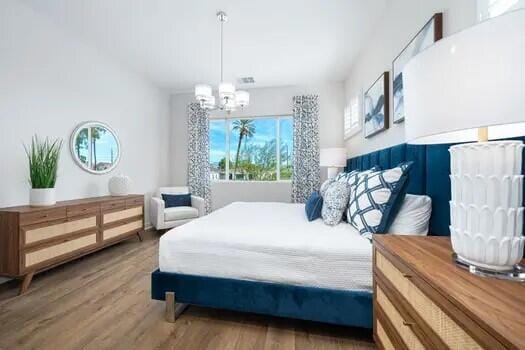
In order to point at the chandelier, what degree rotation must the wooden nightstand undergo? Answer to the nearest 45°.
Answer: approximately 90° to its right

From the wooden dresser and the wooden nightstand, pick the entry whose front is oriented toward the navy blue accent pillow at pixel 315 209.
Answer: the wooden dresser

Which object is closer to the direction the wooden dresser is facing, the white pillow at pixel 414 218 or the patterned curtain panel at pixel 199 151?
the white pillow

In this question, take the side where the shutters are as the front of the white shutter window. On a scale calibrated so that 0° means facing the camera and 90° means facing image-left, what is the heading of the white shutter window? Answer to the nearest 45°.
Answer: approximately 45°

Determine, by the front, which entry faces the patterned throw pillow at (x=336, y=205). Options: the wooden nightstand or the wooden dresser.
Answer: the wooden dresser

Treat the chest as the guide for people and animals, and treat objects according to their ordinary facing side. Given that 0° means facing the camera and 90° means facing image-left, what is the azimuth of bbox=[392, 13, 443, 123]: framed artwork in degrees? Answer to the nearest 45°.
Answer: approximately 45°

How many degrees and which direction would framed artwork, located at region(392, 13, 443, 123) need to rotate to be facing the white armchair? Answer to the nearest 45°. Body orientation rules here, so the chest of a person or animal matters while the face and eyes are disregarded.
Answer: approximately 45° to its right

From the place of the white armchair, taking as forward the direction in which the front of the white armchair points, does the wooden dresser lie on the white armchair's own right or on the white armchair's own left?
on the white armchair's own right

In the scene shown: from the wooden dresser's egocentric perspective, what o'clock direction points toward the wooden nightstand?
The wooden nightstand is roughly at 1 o'clock from the wooden dresser.

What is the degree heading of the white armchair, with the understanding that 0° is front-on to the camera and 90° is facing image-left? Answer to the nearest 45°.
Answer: approximately 315°

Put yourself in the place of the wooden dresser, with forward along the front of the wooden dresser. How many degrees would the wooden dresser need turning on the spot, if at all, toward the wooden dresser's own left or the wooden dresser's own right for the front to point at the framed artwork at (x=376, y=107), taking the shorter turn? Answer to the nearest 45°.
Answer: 0° — it already faces it
